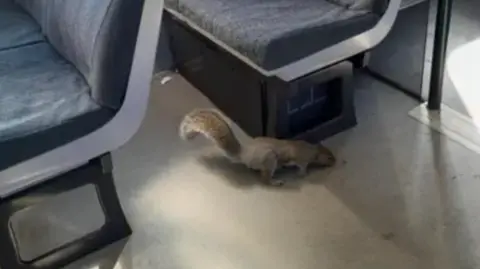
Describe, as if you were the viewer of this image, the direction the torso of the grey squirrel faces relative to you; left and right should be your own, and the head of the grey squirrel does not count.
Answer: facing to the right of the viewer

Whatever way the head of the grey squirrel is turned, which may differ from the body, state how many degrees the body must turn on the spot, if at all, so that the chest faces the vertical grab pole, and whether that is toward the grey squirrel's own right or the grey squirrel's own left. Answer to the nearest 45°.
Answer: approximately 45° to the grey squirrel's own left
